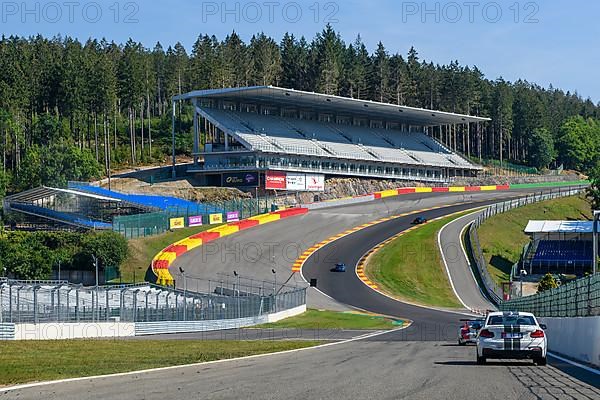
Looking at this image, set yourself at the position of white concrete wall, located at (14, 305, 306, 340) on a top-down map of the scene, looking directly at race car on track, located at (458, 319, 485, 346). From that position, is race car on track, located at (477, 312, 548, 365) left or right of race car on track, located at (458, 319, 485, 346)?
right

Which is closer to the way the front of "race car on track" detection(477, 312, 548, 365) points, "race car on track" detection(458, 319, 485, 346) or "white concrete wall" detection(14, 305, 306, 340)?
the race car on track

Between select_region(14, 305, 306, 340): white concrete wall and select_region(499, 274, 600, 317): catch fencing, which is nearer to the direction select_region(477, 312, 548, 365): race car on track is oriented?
the catch fencing

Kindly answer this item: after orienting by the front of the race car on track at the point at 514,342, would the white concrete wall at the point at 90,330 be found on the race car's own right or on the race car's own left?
on the race car's own left

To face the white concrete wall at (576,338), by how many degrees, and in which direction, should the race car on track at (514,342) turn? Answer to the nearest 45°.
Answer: approximately 45° to its right

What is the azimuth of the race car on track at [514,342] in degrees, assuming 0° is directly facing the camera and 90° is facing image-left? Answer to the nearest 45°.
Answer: approximately 180°

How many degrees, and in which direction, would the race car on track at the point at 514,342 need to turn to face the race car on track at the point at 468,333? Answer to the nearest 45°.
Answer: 0° — it already faces it
